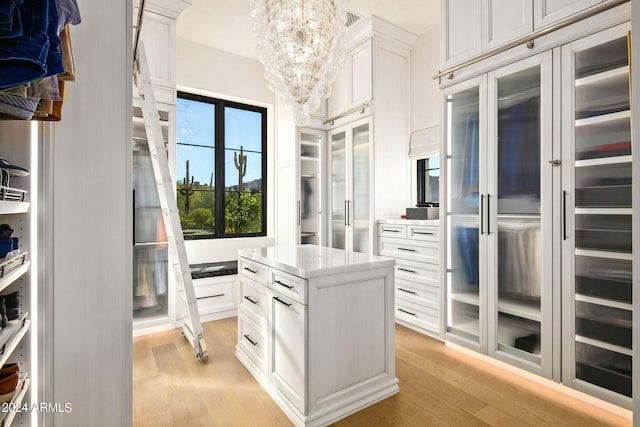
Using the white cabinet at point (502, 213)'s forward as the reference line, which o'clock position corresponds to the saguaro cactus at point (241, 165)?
The saguaro cactus is roughly at 2 o'clock from the white cabinet.

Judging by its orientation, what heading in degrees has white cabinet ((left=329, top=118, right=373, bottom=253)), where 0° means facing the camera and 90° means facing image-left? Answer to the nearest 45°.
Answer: approximately 45°

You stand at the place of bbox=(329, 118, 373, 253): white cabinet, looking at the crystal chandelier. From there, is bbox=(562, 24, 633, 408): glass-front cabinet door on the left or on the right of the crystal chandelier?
left

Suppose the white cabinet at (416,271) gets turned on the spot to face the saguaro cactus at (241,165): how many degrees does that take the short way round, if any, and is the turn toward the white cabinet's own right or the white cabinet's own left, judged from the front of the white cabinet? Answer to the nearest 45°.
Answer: approximately 45° to the white cabinet's own right

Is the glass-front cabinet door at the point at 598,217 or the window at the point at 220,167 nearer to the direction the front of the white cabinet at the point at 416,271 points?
the window

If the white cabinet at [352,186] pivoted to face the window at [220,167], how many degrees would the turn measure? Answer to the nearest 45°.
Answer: approximately 45° to its right

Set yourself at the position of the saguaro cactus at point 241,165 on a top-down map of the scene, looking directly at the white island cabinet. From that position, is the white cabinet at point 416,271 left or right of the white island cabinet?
left

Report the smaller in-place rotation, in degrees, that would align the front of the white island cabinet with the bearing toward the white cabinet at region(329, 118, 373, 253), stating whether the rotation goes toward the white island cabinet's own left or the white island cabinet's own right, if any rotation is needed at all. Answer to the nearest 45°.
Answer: approximately 135° to the white island cabinet's own right

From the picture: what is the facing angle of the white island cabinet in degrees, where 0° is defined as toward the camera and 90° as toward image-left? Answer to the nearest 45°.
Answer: approximately 45°
